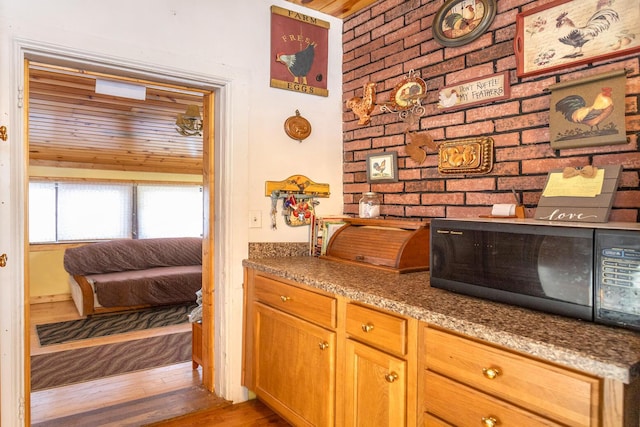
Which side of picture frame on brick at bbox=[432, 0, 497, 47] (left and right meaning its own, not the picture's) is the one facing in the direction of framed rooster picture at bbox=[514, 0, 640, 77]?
left

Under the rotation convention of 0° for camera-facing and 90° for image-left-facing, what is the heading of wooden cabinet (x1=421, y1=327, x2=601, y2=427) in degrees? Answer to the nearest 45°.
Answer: approximately 45°

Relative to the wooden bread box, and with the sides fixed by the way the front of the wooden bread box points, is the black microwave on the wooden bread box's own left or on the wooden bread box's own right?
on the wooden bread box's own left

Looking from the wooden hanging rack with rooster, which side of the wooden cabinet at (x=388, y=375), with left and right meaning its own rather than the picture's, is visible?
right

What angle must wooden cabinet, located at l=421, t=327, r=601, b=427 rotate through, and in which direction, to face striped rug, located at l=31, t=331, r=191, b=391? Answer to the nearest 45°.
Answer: approximately 45° to its right

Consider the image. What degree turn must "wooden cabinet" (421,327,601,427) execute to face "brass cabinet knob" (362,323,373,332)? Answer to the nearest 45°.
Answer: approximately 90° to its right

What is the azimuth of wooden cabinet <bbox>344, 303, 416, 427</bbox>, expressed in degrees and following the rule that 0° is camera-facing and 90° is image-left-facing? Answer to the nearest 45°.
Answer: approximately 45°

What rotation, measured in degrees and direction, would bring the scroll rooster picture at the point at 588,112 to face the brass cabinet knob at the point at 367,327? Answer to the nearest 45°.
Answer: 0° — it already faces it

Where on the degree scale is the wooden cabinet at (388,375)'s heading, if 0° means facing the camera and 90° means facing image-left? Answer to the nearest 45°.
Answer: approximately 45°

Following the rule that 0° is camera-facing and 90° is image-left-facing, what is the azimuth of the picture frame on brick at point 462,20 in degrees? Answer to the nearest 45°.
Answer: approximately 45°
